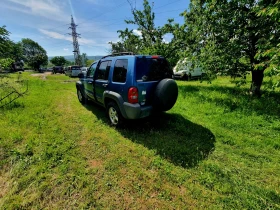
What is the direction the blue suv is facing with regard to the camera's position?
facing away from the viewer and to the left of the viewer

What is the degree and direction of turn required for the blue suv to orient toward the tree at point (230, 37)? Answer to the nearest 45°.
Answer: approximately 90° to its right
